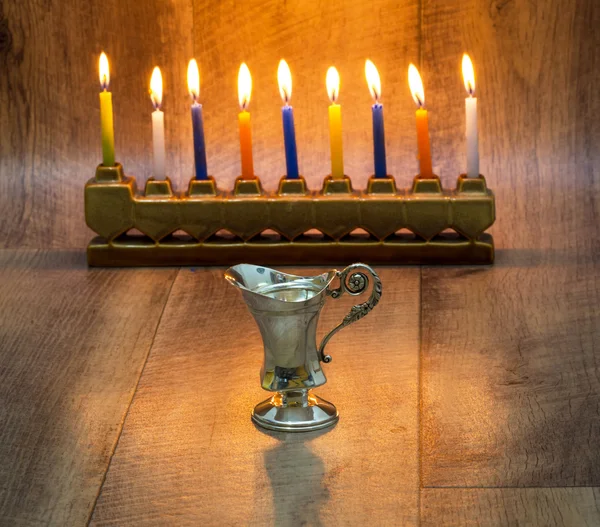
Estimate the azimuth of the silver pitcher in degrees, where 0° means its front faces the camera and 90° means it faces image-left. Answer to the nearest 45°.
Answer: approximately 90°

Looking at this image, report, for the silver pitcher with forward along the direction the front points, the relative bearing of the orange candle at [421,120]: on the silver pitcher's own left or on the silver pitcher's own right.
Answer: on the silver pitcher's own right
